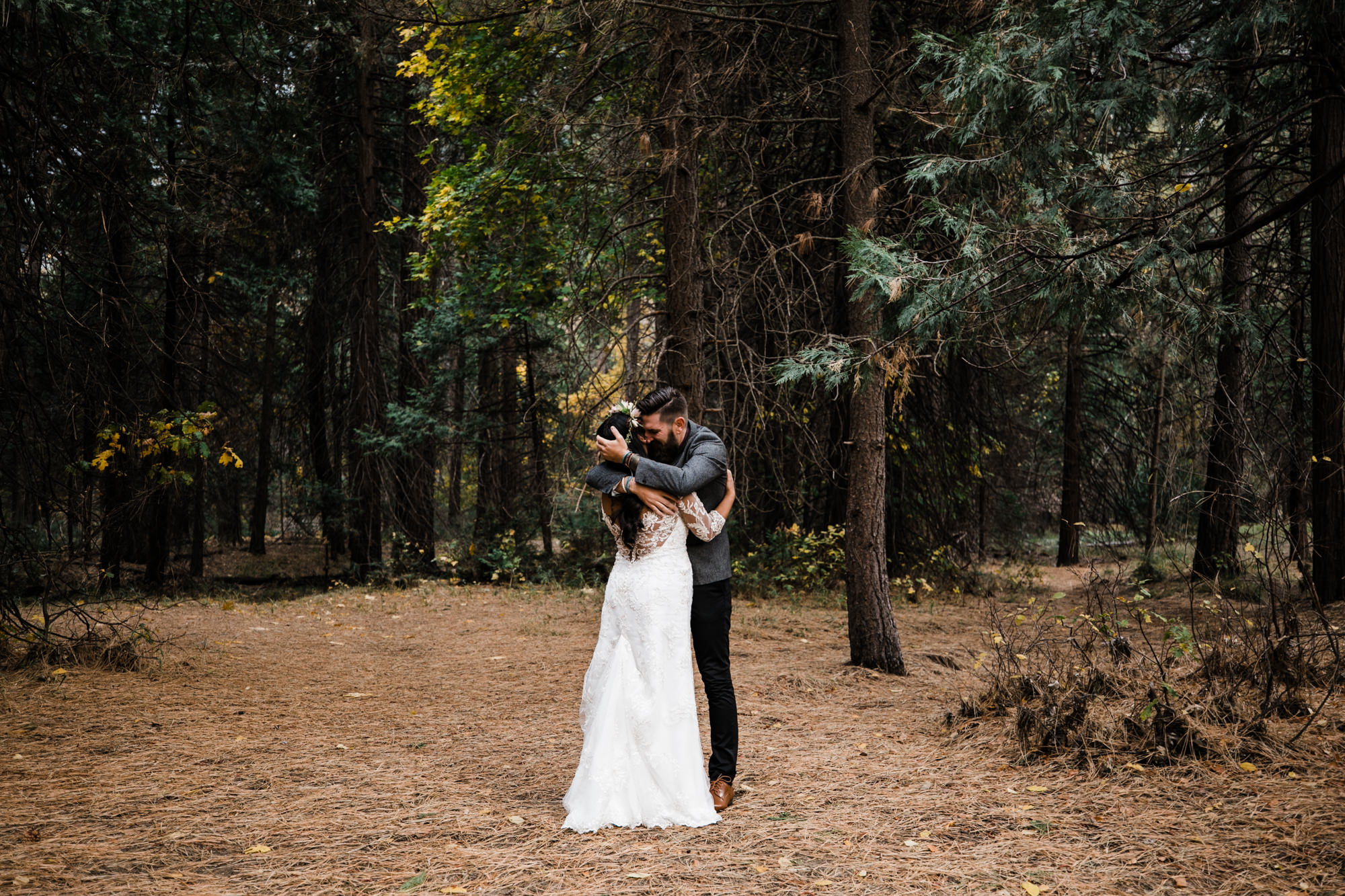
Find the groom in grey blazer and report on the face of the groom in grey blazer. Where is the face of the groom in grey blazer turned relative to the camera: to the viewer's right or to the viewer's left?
to the viewer's left

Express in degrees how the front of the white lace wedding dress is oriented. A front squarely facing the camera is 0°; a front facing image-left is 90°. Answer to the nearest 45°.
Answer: approximately 225°

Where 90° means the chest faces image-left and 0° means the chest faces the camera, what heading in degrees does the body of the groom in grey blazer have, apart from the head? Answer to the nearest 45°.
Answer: approximately 45°

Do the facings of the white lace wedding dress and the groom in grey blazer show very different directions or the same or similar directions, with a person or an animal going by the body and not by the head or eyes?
very different directions

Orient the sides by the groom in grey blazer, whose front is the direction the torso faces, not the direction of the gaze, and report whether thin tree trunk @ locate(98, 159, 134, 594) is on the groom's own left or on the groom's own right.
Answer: on the groom's own right
